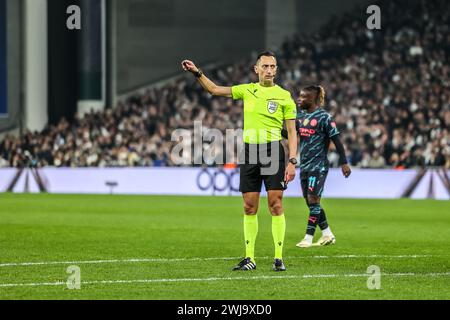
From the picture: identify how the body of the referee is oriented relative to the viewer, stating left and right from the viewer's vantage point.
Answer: facing the viewer
